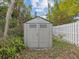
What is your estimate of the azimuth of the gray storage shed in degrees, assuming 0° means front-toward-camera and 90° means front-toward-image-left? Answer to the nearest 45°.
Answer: approximately 0°
